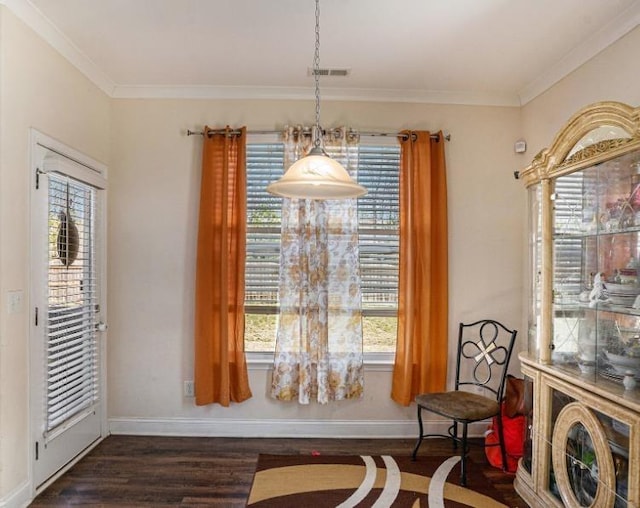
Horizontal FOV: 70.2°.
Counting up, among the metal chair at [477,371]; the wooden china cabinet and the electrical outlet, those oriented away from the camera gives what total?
0

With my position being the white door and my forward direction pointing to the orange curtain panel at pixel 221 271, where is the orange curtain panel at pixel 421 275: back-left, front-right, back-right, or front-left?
front-right

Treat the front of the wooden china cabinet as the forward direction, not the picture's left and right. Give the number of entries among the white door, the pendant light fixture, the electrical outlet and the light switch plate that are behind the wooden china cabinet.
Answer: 0

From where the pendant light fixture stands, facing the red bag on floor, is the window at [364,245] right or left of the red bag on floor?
left

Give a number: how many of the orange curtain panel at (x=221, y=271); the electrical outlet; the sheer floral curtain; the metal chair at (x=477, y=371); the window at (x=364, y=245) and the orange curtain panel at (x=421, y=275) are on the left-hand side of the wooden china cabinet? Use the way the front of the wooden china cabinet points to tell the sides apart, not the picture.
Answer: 0

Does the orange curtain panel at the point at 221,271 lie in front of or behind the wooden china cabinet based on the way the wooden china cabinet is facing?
in front

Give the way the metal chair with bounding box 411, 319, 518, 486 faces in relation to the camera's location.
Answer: facing the viewer and to the left of the viewer

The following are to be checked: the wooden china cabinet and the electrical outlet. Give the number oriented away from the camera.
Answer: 0

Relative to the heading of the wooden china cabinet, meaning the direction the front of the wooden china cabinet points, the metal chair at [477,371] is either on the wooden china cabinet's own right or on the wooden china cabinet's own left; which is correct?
on the wooden china cabinet's own right

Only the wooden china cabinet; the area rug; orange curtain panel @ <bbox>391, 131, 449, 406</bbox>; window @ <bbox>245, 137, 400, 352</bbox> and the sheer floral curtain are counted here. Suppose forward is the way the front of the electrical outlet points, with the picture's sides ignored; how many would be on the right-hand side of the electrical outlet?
0

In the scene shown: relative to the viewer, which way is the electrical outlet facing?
toward the camera

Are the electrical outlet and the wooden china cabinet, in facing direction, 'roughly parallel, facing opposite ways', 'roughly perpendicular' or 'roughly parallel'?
roughly perpendicular

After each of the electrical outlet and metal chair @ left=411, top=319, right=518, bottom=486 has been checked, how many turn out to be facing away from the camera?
0

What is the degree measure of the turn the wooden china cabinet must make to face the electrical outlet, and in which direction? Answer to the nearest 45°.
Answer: approximately 45° to its right
